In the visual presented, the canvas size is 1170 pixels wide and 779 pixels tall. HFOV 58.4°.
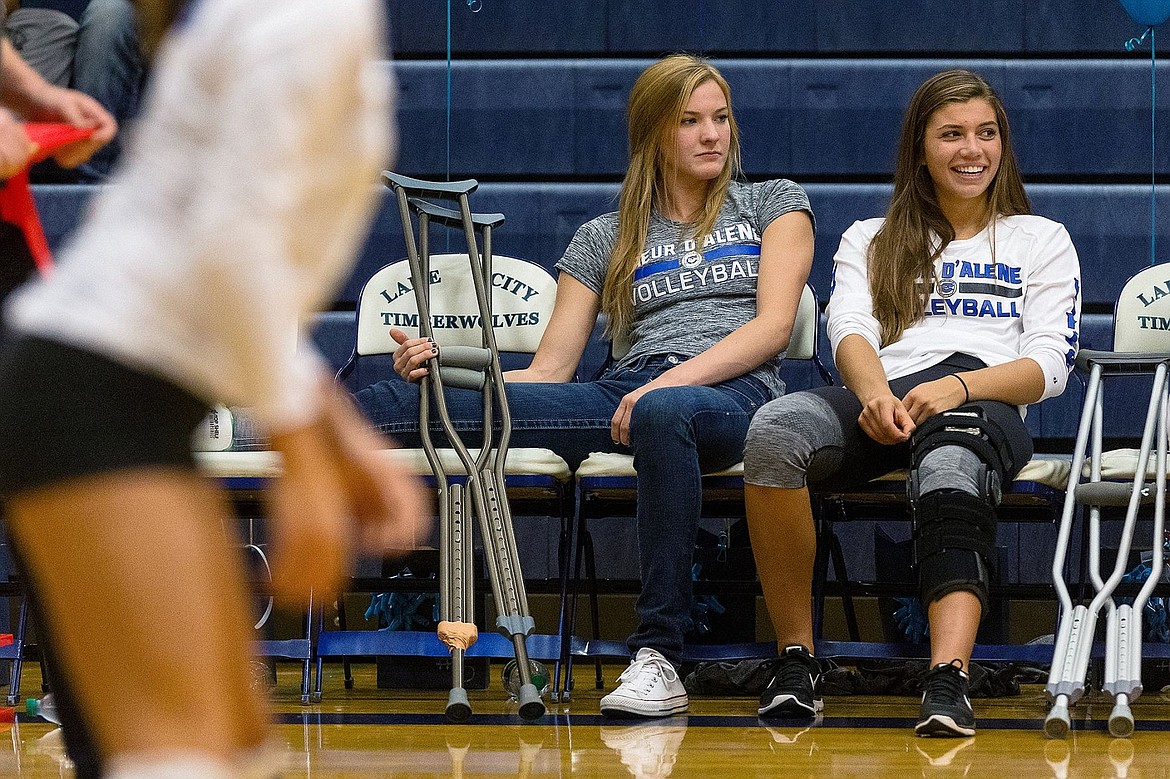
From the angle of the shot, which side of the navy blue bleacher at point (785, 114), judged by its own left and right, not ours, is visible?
front

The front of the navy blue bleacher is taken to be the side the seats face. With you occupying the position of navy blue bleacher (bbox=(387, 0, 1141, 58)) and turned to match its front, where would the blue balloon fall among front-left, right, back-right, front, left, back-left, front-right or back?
left

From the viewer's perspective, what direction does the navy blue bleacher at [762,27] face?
toward the camera

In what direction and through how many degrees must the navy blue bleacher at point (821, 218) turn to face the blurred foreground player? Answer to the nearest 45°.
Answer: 0° — it already faces them
